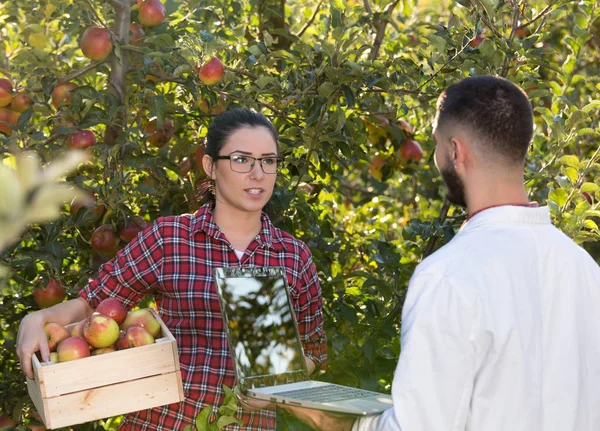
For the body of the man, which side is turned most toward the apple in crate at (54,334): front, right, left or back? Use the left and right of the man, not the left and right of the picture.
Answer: front

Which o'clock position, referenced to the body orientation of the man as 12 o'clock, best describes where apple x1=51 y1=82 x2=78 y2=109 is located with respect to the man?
The apple is roughly at 12 o'clock from the man.

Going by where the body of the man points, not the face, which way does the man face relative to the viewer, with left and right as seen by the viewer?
facing away from the viewer and to the left of the viewer

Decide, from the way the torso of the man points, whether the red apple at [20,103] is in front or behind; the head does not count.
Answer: in front

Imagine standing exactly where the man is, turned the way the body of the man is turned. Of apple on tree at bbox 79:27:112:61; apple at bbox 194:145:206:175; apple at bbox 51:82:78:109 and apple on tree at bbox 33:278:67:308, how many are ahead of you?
4

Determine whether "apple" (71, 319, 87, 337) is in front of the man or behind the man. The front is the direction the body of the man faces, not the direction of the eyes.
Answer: in front

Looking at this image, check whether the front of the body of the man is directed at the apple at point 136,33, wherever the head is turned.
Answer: yes

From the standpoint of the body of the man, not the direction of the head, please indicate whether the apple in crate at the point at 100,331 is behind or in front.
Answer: in front

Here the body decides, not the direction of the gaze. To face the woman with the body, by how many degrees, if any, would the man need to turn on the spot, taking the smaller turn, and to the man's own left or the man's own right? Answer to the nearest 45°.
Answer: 0° — they already face them

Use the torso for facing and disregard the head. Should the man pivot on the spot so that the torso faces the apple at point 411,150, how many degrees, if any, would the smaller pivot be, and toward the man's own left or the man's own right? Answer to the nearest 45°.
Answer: approximately 45° to the man's own right

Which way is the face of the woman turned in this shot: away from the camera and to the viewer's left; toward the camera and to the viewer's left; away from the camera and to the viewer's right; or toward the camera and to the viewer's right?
toward the camera and to the viewer's right

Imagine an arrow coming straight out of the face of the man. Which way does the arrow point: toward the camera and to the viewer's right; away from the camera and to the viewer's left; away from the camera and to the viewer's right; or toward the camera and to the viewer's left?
away from the camera and to the viewer's left

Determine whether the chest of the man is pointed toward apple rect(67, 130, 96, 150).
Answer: yes

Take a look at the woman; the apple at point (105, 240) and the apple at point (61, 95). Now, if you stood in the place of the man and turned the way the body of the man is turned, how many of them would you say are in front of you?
3

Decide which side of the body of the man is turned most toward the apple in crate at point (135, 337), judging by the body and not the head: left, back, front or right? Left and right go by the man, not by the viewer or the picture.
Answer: front
